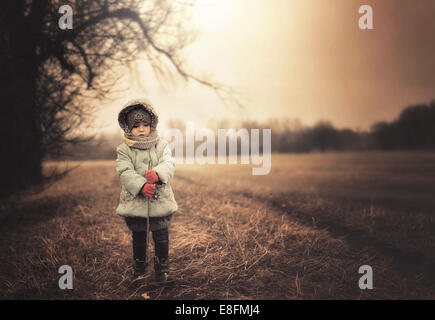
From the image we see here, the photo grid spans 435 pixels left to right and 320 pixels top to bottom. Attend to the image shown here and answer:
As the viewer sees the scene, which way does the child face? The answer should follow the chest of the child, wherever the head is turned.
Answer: toward the camera

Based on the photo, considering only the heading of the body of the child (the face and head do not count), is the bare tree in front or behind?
behind
